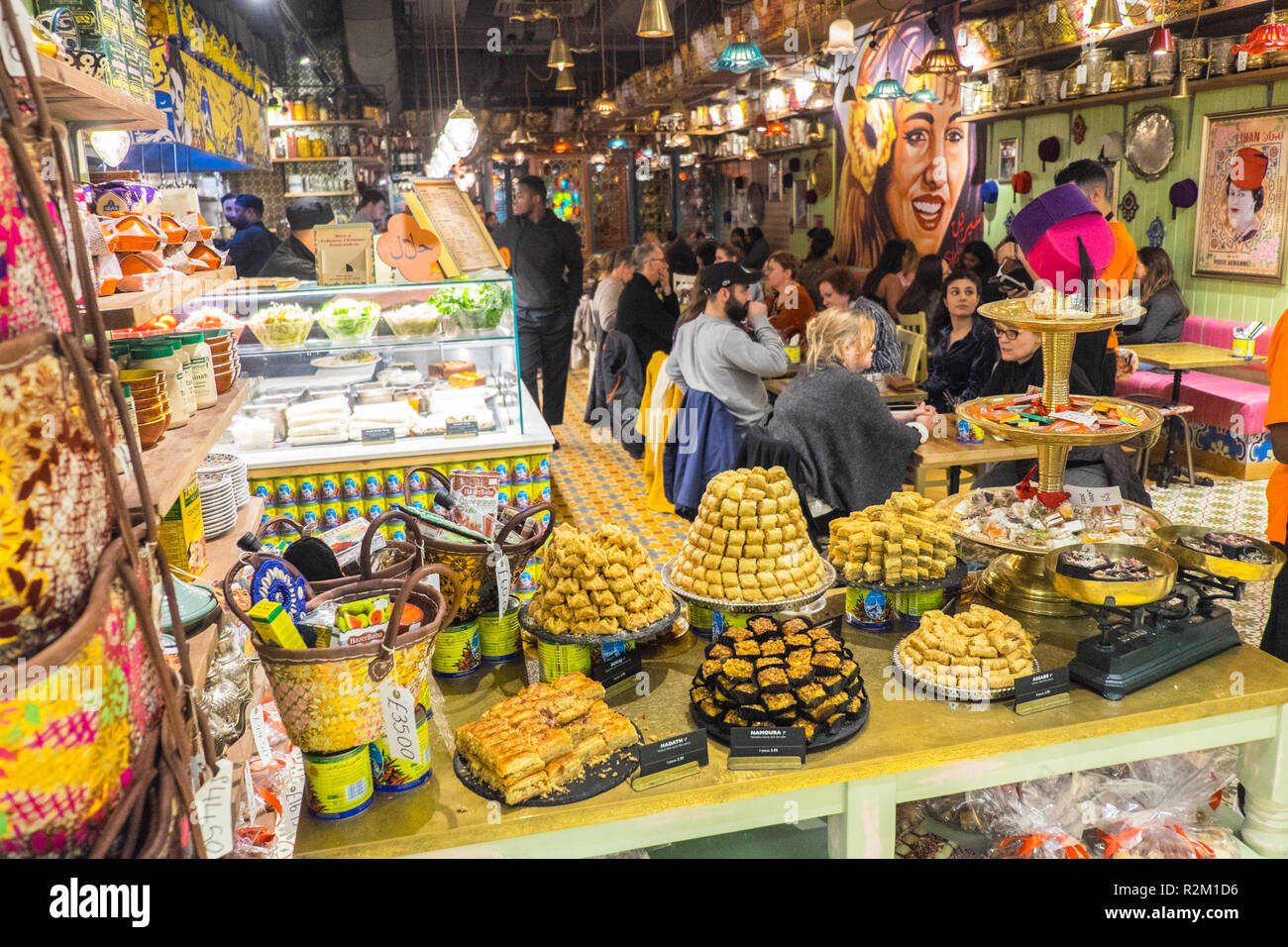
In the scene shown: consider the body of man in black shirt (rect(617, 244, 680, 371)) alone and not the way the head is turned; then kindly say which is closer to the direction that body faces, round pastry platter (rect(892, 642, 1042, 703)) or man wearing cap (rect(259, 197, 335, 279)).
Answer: the round pastry platter

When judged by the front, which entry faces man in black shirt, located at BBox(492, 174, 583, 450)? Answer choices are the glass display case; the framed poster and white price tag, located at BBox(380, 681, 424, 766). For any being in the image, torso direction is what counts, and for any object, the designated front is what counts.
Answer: the framed poster

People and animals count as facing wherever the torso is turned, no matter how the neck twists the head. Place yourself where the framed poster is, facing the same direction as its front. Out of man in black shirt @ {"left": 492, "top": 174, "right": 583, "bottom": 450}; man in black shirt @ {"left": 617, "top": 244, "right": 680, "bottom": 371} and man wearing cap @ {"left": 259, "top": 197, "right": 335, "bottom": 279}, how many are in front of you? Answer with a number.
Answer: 3

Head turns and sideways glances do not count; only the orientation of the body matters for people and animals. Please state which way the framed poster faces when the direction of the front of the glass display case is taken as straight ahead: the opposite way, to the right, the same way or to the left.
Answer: to the right

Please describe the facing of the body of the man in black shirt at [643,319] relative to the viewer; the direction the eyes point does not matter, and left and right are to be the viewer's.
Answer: facing to the right of the viewer

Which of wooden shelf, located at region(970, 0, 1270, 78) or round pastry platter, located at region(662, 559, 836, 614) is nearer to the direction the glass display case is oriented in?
the round pastry platter

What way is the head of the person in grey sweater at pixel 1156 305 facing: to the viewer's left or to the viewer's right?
to the viewer's left
